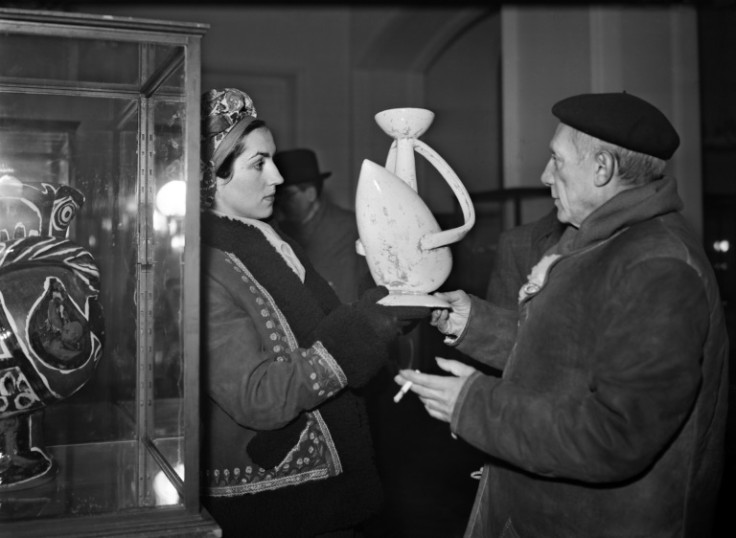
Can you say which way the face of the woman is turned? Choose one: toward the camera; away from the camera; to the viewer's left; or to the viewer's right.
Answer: to the viewer's right

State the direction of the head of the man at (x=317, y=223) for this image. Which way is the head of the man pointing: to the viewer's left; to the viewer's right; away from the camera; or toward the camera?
toward the camera

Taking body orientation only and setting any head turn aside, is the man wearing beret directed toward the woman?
yes

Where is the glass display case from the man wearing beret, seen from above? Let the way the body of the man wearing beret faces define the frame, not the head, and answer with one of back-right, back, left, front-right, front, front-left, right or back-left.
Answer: front

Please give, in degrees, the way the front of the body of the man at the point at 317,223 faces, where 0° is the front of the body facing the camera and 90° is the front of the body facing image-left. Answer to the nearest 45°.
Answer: approximately 90°

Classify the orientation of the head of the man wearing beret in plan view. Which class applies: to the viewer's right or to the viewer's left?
to the viewer's left

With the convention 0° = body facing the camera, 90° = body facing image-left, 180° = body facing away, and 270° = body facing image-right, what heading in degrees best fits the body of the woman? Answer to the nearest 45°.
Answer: approximately 270°

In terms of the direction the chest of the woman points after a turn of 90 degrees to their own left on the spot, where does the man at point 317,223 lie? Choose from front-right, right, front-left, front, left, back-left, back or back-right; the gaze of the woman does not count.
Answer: front

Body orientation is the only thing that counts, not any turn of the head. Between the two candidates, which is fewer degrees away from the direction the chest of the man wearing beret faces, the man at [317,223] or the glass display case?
the glass display case

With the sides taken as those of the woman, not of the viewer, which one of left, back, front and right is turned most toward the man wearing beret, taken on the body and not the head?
front

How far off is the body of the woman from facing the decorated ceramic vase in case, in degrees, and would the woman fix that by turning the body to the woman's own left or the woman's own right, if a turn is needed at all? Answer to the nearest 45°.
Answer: approximately 180°

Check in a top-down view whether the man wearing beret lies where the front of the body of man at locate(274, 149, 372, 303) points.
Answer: no

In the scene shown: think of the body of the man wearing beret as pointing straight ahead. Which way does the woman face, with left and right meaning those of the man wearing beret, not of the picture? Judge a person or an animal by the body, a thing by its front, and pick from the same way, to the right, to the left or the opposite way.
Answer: the opposite way

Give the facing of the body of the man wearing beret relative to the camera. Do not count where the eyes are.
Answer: to the viewer's left
